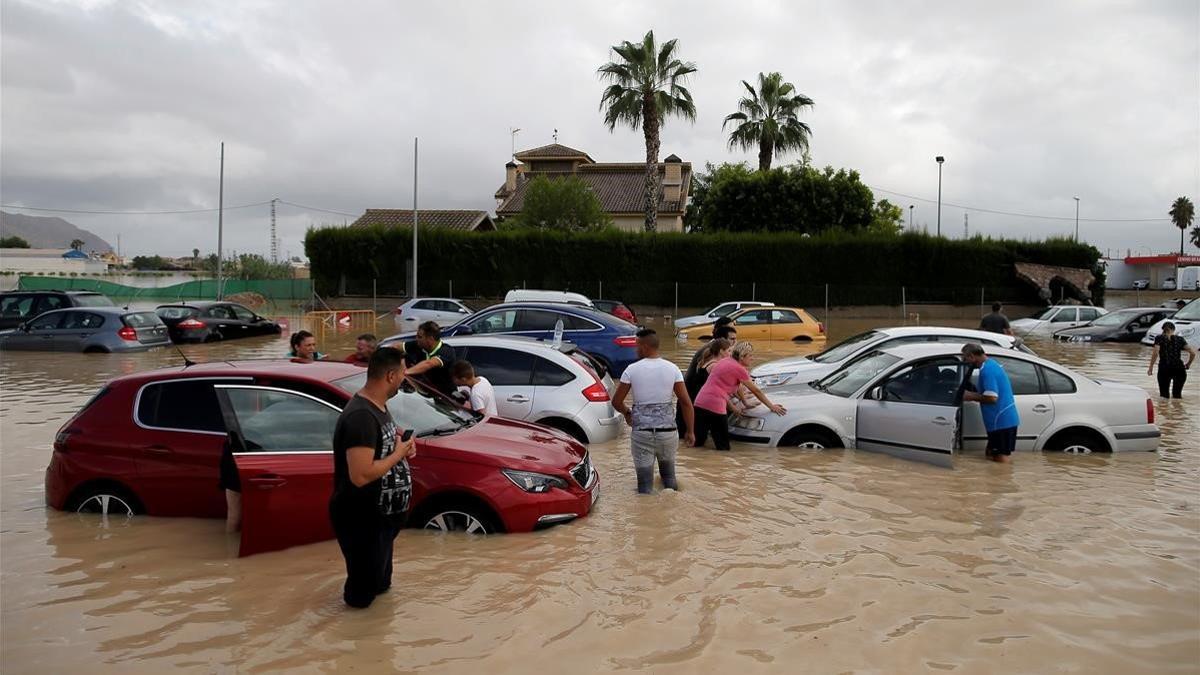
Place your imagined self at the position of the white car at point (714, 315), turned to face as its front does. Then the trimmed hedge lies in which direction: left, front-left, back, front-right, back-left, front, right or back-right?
right

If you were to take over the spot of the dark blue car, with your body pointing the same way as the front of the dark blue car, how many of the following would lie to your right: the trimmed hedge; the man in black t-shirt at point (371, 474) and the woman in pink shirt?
1

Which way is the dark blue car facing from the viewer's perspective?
to the viewer's left

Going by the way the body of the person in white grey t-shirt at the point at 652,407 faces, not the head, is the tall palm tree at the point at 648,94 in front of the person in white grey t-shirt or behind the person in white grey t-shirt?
in front

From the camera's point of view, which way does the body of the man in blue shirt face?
to the viewer's left

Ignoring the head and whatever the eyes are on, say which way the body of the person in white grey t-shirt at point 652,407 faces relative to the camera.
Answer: away from the camera

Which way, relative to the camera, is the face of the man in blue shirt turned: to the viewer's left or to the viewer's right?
to the viewer's left

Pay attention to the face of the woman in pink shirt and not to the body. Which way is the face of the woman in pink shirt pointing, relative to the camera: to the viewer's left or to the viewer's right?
to the viewer's right

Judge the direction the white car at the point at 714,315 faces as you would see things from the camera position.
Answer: facing to the left of the viewer

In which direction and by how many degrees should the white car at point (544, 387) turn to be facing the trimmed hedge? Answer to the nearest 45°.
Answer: approximately 45° to its right

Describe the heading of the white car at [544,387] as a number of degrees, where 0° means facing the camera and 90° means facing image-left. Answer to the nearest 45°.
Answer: approximately 135°

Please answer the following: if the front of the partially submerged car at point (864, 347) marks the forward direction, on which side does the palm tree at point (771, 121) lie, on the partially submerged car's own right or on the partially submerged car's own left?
on the partially submerged car's own right

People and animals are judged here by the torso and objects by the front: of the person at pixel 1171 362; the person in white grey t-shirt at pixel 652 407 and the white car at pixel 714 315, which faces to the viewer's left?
the white car

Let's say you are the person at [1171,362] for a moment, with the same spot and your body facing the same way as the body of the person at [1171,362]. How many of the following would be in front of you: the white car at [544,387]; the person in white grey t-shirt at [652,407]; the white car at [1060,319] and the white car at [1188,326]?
2
